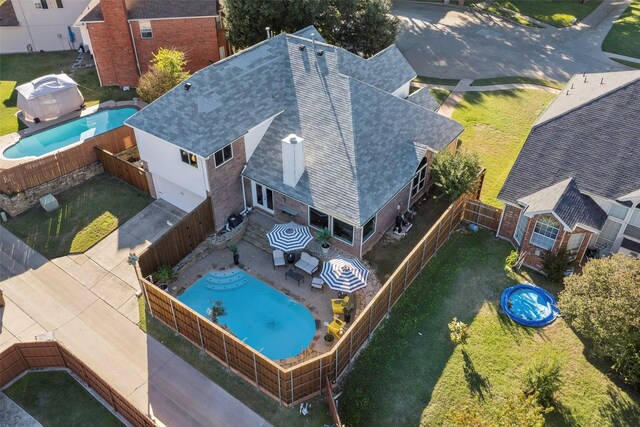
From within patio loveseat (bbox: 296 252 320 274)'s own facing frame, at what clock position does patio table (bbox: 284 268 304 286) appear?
The patio table is roughly at 12 o'clock from the patio loveseat.

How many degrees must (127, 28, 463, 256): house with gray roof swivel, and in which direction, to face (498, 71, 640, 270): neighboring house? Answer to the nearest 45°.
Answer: approximately 45° to its right

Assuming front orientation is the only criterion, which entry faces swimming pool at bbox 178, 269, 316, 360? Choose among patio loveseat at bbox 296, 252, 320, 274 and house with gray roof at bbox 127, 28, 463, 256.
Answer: the patio loveseat

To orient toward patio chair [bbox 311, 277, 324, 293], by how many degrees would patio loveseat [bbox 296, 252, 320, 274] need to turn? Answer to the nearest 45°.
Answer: approximately 90° to its left

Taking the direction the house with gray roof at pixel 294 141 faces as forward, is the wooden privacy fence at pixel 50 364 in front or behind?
behind

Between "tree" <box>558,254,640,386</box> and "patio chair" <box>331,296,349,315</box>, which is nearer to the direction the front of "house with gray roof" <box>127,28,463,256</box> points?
the tree

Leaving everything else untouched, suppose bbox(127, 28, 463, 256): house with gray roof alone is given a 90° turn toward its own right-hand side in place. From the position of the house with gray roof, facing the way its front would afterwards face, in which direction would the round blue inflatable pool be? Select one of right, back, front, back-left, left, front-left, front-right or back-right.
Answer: front

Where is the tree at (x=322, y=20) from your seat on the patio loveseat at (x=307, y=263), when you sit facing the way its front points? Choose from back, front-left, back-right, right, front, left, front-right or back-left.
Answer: back-right

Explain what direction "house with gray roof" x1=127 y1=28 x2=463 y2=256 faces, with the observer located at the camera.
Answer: facing away from the viewer and to the right of the viewer

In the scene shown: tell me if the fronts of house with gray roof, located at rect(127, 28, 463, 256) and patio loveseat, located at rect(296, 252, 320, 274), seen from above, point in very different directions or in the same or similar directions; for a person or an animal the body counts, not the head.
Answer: very different directions
